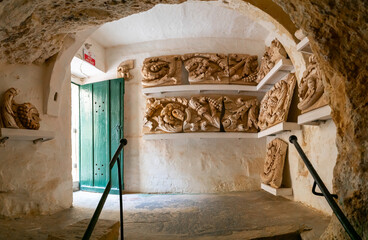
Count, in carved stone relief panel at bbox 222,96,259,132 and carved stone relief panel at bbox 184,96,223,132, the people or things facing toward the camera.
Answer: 2

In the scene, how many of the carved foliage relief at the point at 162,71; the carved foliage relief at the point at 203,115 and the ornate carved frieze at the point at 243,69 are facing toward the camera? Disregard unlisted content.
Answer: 3

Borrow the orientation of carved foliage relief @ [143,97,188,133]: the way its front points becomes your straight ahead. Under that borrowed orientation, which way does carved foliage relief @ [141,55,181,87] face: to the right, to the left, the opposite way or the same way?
the same way

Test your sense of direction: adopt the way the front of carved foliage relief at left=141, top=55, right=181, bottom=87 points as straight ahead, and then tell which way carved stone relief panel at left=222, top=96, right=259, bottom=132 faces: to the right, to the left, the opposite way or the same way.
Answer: the same way

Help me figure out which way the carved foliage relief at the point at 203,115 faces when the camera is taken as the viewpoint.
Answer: facing the viewer

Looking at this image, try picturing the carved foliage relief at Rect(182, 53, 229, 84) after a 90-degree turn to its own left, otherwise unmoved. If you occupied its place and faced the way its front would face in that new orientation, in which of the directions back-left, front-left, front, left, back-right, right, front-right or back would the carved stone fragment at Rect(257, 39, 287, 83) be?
front-right

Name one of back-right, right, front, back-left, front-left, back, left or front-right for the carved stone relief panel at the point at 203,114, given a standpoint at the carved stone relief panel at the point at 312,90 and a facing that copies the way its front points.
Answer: right

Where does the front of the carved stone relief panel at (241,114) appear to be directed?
toward the camera

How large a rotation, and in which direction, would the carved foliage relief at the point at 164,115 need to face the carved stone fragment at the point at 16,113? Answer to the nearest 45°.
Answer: approximately 45° to its right

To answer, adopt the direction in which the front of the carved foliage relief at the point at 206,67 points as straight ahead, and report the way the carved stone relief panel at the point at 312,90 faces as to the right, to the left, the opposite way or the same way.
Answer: to the right

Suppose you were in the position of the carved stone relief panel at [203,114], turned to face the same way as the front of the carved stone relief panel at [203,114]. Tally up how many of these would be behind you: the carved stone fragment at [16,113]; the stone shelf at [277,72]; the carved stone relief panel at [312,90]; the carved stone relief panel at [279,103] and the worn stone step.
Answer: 0

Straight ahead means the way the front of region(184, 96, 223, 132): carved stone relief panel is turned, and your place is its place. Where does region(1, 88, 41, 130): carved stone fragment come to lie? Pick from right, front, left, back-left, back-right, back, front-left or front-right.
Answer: front-right

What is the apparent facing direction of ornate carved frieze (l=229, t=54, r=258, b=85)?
toward the camera

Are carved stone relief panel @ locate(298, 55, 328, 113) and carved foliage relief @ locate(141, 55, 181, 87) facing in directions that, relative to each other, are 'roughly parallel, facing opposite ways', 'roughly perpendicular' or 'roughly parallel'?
roughly perpendicular

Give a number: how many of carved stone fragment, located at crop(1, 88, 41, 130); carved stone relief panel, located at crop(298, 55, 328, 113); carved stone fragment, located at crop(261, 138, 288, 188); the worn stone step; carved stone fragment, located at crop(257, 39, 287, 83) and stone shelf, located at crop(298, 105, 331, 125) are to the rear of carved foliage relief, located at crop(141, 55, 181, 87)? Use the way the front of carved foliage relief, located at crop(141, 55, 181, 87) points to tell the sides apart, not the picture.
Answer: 0

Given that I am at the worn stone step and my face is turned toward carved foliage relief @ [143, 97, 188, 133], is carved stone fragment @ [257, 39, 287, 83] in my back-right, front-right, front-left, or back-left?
front-right

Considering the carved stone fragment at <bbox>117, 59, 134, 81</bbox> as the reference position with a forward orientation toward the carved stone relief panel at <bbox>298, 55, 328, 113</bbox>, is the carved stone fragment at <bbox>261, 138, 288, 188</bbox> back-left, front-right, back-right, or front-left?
front-left

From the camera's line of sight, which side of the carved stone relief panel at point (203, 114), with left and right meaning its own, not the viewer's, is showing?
front

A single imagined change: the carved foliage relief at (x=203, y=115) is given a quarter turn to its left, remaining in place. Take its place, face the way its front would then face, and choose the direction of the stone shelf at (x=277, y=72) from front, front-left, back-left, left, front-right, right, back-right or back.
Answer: front-right
